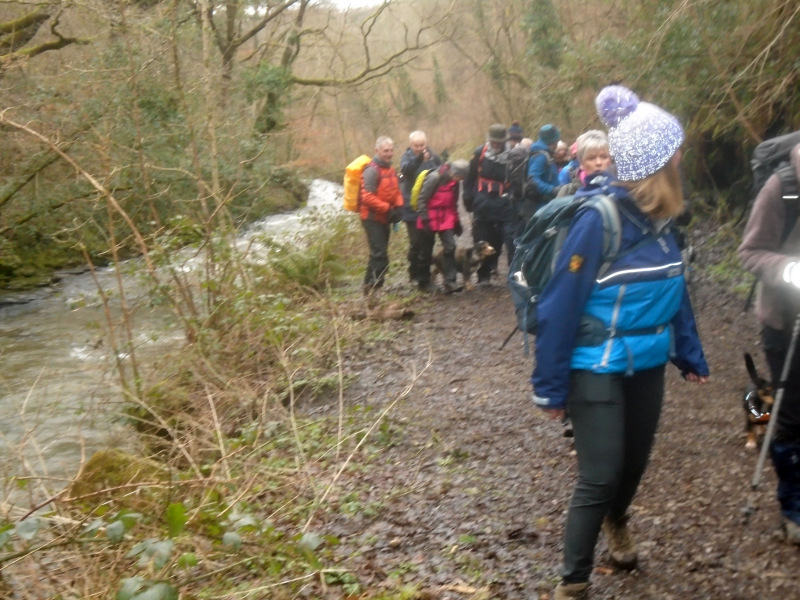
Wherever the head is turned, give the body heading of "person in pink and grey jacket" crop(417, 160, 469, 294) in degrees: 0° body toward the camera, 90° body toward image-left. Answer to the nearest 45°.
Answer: approximately 315°

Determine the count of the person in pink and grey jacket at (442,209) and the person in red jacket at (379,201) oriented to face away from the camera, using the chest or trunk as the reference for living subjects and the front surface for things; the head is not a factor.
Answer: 0

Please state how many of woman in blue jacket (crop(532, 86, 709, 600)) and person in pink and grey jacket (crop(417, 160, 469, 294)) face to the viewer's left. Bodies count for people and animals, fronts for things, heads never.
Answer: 0

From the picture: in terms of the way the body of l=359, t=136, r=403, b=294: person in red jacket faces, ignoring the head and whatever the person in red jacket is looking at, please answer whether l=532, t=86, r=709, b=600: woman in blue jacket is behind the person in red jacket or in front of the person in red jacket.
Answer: in front

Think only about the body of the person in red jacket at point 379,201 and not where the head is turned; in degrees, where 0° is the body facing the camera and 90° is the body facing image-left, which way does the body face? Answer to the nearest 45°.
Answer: approximately 315°

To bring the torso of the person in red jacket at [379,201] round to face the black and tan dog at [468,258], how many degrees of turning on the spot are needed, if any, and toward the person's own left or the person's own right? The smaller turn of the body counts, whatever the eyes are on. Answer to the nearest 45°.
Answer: approximately 90° to the person's own left

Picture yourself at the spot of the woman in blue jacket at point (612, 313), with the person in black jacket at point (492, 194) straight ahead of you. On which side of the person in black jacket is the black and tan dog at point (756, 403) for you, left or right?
right
